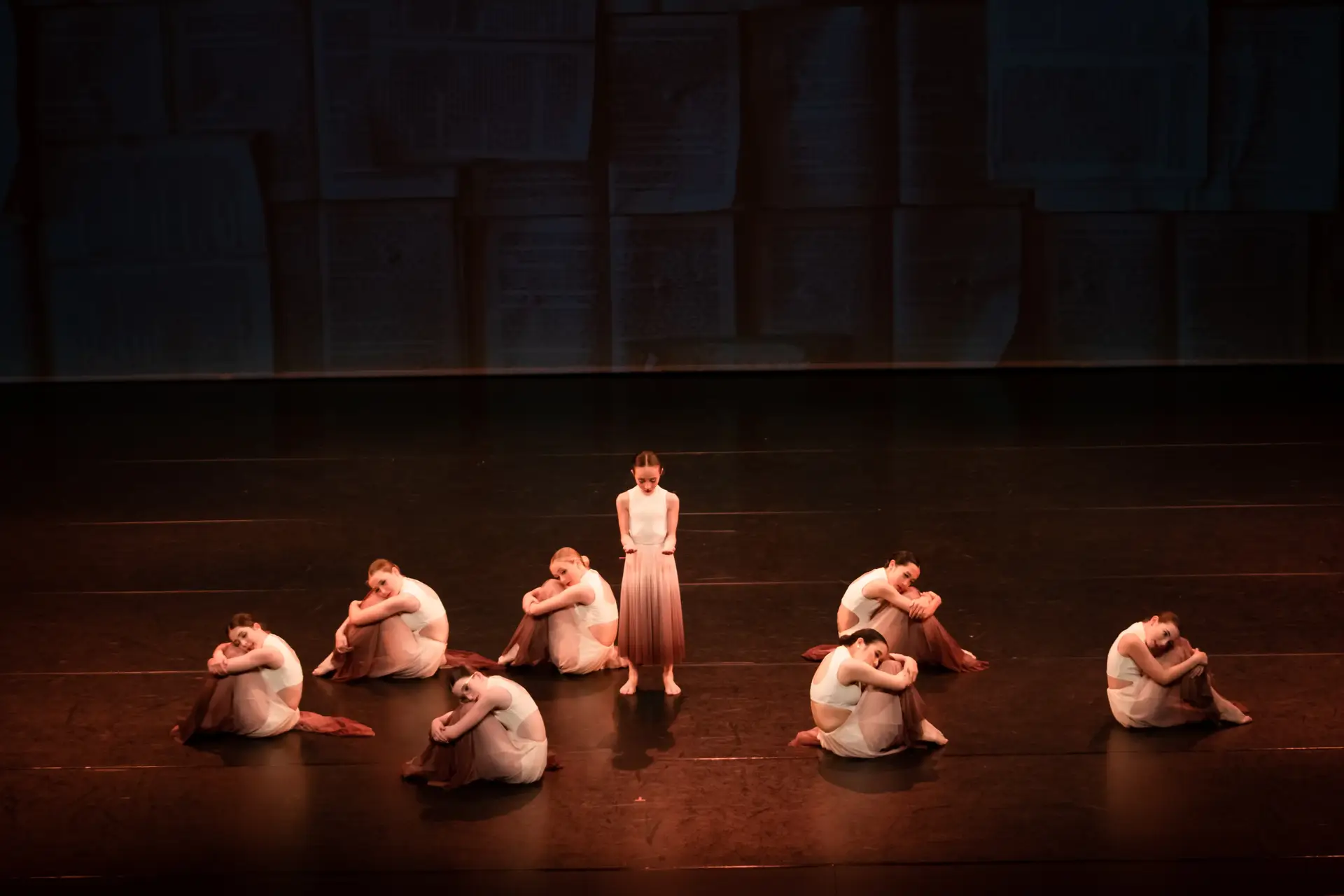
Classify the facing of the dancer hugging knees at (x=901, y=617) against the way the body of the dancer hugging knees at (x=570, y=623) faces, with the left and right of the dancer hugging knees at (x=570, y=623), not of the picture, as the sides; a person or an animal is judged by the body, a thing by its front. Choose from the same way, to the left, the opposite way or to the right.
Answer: the opposite way

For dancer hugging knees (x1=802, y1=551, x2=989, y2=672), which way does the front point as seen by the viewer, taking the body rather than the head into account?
to the viewer's right

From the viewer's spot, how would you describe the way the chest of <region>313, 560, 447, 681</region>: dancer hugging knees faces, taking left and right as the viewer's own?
facing to the left of the viewer

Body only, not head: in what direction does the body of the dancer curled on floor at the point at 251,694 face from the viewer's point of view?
to the viewer's left

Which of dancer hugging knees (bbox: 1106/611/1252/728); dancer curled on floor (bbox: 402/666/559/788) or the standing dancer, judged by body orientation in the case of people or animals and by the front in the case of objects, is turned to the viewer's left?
the dancer curled on floor

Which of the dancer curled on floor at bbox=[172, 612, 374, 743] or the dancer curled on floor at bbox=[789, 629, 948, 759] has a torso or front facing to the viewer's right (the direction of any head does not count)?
the dancer curled on floor at bbox=[789, 629, 948, 759]

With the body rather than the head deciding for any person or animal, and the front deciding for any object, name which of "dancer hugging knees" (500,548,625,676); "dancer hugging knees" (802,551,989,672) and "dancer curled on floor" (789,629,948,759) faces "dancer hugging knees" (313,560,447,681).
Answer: "dancer hugging knees" (500,548,625,676)

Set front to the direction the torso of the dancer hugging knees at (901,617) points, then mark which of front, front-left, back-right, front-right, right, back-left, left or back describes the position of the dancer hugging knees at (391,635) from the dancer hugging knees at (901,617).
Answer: back

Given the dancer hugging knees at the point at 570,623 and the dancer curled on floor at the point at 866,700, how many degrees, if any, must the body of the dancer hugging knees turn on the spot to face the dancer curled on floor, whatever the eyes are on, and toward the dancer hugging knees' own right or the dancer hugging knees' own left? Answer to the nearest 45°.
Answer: approximately 135° to the dancer hugging knees' own left

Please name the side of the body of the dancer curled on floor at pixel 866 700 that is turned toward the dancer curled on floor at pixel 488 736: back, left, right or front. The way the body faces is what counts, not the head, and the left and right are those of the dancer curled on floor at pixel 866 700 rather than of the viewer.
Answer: back

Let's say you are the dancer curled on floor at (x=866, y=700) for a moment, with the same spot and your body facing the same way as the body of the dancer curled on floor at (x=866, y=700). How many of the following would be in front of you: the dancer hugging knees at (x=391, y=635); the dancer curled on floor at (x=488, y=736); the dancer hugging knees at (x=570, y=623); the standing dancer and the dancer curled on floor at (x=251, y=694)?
0

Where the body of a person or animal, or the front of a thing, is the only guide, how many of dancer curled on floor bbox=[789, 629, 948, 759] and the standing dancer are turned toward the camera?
1

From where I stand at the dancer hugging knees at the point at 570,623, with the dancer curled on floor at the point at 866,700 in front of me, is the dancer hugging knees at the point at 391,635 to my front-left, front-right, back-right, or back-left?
back-right

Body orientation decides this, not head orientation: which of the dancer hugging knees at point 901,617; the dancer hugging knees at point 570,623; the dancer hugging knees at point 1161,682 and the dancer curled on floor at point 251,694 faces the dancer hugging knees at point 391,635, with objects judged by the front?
the dancer hugging knees at point 570,623

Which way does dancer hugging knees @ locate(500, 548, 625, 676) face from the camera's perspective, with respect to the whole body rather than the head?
to the viewer's left

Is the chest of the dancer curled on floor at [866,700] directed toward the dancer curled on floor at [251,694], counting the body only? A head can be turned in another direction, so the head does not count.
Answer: no

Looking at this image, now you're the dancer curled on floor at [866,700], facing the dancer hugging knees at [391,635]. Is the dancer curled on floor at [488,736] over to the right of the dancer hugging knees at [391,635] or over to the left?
left

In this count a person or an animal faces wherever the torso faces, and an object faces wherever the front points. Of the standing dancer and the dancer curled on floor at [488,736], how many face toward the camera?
1

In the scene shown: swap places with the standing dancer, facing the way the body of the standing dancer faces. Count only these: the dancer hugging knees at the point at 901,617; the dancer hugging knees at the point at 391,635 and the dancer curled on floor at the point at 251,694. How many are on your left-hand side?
1

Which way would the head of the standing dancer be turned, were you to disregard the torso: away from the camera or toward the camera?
toward the camera

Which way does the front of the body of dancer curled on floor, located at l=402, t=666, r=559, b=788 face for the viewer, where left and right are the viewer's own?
facing to the left of the viewer

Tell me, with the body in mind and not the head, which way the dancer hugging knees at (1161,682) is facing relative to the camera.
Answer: to the viewer's right
